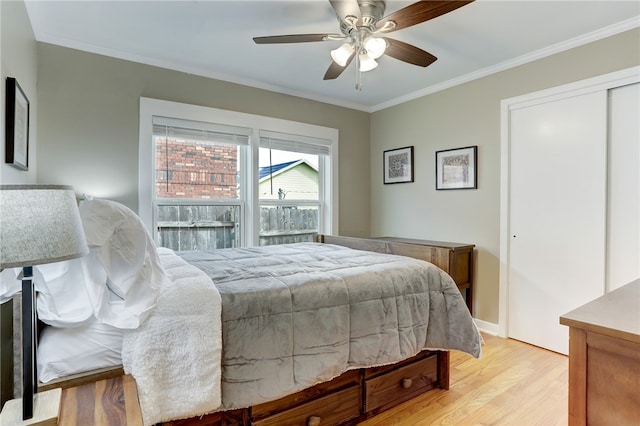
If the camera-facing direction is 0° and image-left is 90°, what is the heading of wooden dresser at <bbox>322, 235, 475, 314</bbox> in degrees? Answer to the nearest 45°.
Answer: approximately 45°

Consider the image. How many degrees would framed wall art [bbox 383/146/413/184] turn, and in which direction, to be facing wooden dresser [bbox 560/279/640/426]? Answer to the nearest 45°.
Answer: approximately 45° to its left

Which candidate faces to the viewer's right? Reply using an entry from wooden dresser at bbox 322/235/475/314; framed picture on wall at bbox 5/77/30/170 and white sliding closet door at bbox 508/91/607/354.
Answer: the framed picture on wall

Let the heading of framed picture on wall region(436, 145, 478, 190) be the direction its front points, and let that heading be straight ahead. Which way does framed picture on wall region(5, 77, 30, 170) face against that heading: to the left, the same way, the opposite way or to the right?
the opposite way

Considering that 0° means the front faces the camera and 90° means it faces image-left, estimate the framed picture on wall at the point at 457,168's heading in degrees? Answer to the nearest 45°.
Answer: approximately 45°

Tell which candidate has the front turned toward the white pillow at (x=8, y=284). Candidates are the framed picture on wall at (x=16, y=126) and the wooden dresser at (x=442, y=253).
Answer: the wooden dresser

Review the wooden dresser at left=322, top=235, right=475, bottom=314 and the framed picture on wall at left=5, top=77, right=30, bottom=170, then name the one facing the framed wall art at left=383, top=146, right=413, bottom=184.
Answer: the framed picture on wall

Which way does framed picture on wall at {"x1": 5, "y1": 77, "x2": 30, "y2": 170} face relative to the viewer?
to the viewer's right

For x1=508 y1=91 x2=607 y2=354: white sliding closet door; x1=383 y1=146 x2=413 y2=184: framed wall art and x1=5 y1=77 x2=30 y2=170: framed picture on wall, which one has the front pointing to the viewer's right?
the framed picture on wall

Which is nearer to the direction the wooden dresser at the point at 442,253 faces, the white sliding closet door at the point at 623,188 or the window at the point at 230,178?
the window

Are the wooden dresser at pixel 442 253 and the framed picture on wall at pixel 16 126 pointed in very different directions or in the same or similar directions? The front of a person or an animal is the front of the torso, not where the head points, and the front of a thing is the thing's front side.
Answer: very different directions

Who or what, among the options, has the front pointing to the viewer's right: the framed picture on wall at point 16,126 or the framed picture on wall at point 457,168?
the framed picture on wall at point 16,126

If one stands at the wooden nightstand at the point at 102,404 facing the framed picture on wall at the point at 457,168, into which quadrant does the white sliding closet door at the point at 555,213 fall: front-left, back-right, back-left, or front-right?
front-right

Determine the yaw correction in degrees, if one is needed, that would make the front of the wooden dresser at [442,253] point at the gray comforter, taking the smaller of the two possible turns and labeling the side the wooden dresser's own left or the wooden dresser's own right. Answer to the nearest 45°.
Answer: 0° — it already faces it

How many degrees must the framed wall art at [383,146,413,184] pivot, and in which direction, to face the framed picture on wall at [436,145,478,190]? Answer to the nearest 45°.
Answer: approximately 90° to its left

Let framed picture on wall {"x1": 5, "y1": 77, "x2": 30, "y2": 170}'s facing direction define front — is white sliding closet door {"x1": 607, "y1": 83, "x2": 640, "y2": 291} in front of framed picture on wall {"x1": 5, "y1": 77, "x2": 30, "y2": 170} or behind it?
in front
